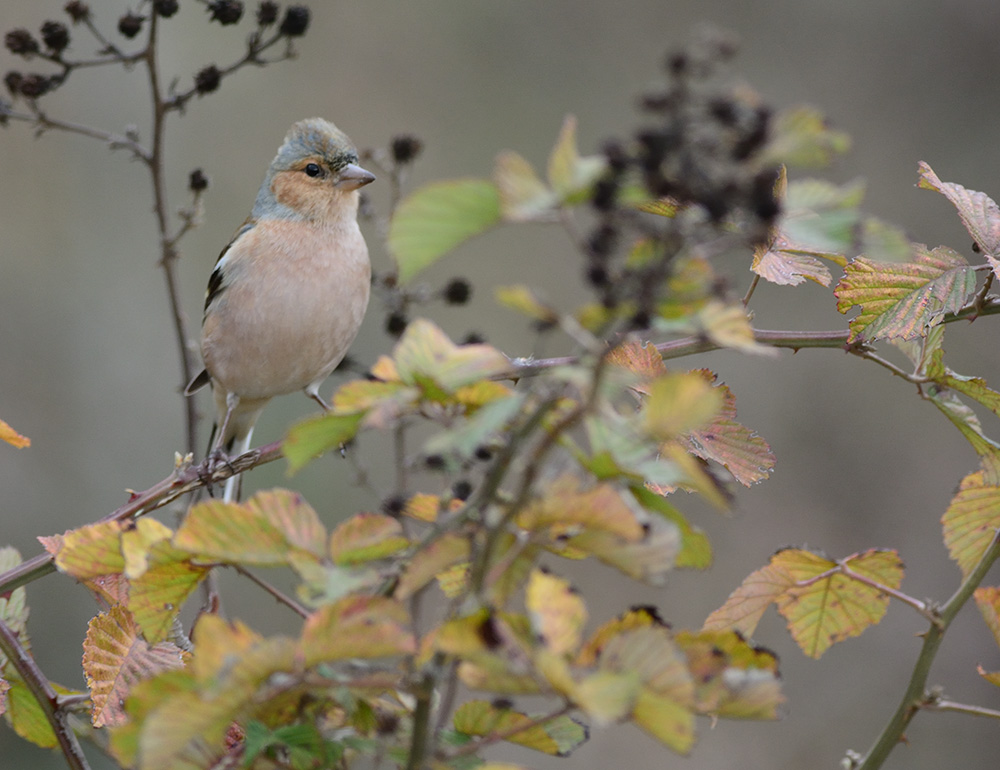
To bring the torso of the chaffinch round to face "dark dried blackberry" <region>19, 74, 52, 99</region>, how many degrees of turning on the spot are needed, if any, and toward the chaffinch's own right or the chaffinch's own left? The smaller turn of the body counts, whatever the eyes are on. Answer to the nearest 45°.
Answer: approximately 90° to the chaffinch's own right

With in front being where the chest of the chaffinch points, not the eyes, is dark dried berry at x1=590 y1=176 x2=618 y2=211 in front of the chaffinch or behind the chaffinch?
in front

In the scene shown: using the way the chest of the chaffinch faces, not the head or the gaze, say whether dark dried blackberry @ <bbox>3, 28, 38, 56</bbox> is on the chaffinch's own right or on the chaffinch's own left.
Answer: on the chaffinch's own right

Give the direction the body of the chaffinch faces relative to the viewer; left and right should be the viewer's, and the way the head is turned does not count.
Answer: facing the viewer and to the right of the viewer

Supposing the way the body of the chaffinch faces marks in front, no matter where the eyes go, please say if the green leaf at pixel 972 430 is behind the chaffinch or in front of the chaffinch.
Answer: in front
